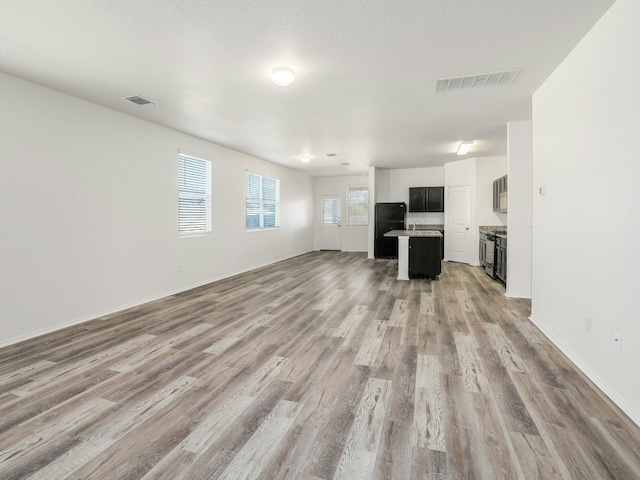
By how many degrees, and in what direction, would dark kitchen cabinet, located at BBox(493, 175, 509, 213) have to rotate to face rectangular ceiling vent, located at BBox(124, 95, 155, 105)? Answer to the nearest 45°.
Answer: approximately 45° to its left

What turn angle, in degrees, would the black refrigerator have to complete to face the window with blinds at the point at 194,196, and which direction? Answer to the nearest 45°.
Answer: approximately 45° to its right

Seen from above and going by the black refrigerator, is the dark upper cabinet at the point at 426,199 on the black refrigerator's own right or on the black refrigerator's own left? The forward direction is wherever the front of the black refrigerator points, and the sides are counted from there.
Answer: on the black refrigerator's own left

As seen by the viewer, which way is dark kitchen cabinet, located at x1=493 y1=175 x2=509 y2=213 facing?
to the viewer's left

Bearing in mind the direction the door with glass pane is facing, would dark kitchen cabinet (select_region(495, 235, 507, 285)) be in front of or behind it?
in front

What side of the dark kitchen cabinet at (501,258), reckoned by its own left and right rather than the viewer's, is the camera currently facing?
left

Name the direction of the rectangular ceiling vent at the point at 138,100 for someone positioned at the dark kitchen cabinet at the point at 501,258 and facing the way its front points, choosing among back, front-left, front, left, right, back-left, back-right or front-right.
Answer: front-left

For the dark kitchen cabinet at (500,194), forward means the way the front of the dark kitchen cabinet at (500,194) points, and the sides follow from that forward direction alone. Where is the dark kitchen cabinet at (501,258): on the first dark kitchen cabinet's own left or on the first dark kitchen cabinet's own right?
on the first dark kitchen cabinet's own left

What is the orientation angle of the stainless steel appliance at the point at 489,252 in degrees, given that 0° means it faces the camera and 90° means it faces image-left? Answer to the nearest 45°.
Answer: approximately 90°

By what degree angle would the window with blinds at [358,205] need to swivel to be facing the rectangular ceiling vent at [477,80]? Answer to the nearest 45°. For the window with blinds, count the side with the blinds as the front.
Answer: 0° — it already faces it

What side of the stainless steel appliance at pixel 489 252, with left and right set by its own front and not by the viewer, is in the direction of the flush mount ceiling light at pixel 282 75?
left

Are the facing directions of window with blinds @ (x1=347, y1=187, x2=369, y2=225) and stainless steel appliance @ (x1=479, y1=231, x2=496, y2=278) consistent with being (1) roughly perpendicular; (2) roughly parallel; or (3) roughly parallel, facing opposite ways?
roughly perpendicular
